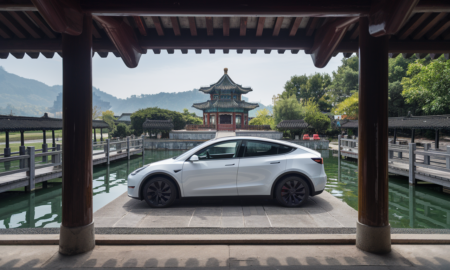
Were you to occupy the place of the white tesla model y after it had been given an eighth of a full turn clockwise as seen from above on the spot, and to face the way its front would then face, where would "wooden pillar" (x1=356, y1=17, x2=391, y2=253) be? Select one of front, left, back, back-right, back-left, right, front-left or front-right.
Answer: back

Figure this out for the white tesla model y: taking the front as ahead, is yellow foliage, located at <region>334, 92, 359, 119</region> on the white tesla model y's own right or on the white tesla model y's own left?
on the white tesla model y's own right

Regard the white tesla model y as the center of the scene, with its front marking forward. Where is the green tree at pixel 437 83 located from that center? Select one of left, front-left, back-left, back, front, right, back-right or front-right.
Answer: back-right

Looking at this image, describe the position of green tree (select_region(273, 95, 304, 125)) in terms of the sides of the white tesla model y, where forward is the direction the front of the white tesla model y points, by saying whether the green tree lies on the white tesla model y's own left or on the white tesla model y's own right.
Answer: on the white tesla model y's own right

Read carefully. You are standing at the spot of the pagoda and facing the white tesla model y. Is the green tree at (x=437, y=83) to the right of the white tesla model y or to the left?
left

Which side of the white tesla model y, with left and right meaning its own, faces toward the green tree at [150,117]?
right

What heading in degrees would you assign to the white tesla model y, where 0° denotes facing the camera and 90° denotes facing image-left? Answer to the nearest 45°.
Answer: approximately 90°
